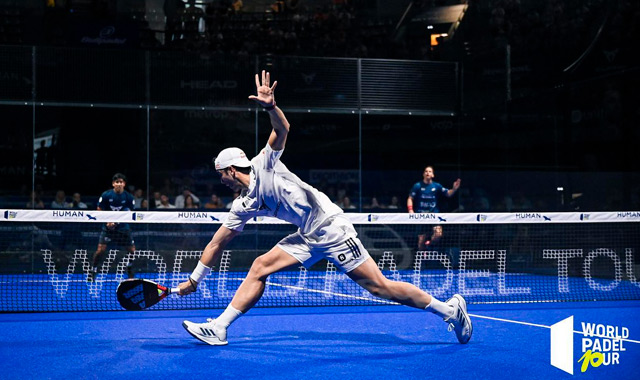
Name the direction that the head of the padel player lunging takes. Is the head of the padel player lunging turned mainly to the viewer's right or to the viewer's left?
to the viewer's left

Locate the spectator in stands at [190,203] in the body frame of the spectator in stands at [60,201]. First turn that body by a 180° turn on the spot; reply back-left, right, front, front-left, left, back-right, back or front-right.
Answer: right

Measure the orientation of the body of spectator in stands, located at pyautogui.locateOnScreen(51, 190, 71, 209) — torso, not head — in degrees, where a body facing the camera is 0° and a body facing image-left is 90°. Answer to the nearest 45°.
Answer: approximately 0°

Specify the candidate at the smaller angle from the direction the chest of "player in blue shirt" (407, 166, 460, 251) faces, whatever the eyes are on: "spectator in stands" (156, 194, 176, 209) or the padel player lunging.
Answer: the padel player lunging

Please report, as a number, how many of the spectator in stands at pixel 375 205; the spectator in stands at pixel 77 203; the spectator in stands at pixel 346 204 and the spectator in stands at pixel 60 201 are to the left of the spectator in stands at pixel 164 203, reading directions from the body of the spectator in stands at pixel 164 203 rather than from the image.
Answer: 2

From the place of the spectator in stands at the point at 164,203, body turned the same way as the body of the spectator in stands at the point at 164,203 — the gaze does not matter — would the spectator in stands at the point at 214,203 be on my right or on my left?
on my left

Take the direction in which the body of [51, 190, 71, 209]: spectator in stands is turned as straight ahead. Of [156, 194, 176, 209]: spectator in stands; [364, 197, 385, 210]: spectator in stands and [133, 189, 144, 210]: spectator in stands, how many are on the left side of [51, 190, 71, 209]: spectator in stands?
3

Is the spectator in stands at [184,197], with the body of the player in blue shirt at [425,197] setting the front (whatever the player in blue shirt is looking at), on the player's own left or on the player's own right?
on the player's own right

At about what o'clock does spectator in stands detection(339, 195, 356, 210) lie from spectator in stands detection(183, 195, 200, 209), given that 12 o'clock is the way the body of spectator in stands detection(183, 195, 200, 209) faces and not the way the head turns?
spectator in stands detection(339, 195, 356, 210) is roughly at 9 o'clock from spectator in stands detection(183, 195, 200, 209).

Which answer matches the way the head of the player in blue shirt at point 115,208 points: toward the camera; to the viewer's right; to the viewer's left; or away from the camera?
toward the camera

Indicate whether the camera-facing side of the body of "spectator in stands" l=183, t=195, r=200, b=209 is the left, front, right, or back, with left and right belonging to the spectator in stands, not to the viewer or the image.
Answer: front

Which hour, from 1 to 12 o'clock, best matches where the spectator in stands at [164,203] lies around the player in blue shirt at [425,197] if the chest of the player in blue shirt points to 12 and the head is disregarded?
The spectator in stands is roughly at 5 o'clock from the player in blue shirt.

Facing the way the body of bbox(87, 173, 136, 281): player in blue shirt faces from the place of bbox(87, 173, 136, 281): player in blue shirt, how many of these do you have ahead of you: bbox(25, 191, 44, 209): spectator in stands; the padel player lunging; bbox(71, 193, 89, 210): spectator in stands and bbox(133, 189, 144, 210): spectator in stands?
1

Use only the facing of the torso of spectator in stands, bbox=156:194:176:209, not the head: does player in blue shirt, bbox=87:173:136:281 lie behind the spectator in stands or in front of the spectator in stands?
in front

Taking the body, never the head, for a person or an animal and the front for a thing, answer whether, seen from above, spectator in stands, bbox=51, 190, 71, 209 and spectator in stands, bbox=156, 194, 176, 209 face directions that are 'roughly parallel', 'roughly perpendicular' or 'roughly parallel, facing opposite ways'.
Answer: roughly parallel

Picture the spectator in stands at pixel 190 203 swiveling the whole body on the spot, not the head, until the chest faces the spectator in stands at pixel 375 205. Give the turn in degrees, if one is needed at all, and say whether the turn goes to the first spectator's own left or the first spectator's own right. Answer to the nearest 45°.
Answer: approximately 90° to the first spectator's own left

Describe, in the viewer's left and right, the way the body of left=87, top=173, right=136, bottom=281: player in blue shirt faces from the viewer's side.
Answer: facing the viewer
